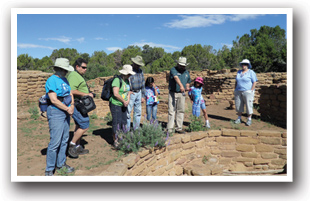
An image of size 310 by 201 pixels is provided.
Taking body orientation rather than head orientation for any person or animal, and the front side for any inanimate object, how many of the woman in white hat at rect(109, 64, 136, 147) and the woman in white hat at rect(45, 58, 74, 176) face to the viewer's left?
0

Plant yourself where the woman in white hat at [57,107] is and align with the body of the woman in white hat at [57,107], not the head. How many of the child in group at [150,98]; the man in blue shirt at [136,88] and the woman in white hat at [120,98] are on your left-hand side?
3

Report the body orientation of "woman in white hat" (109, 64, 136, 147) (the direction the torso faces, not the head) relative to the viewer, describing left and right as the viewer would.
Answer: facing the viewer and to the right of the viewer

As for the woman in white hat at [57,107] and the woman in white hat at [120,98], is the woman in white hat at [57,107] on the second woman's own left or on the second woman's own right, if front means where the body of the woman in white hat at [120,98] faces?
on the second woman's own right

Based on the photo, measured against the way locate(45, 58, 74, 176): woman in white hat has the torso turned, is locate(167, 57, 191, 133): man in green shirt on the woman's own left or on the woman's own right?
on the woman's own left

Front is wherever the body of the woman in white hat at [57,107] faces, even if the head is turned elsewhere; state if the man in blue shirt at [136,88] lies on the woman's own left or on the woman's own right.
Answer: on the woman's own left

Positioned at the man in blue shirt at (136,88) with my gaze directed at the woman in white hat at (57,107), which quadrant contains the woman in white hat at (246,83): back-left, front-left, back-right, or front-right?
back-left

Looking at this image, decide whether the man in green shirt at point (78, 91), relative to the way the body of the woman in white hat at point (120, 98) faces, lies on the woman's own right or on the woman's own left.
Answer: on the woman's own right

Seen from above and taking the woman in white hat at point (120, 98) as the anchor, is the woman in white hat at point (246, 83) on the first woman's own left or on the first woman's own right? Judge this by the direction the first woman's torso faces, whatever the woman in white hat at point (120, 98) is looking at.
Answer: on the first woman's own left
